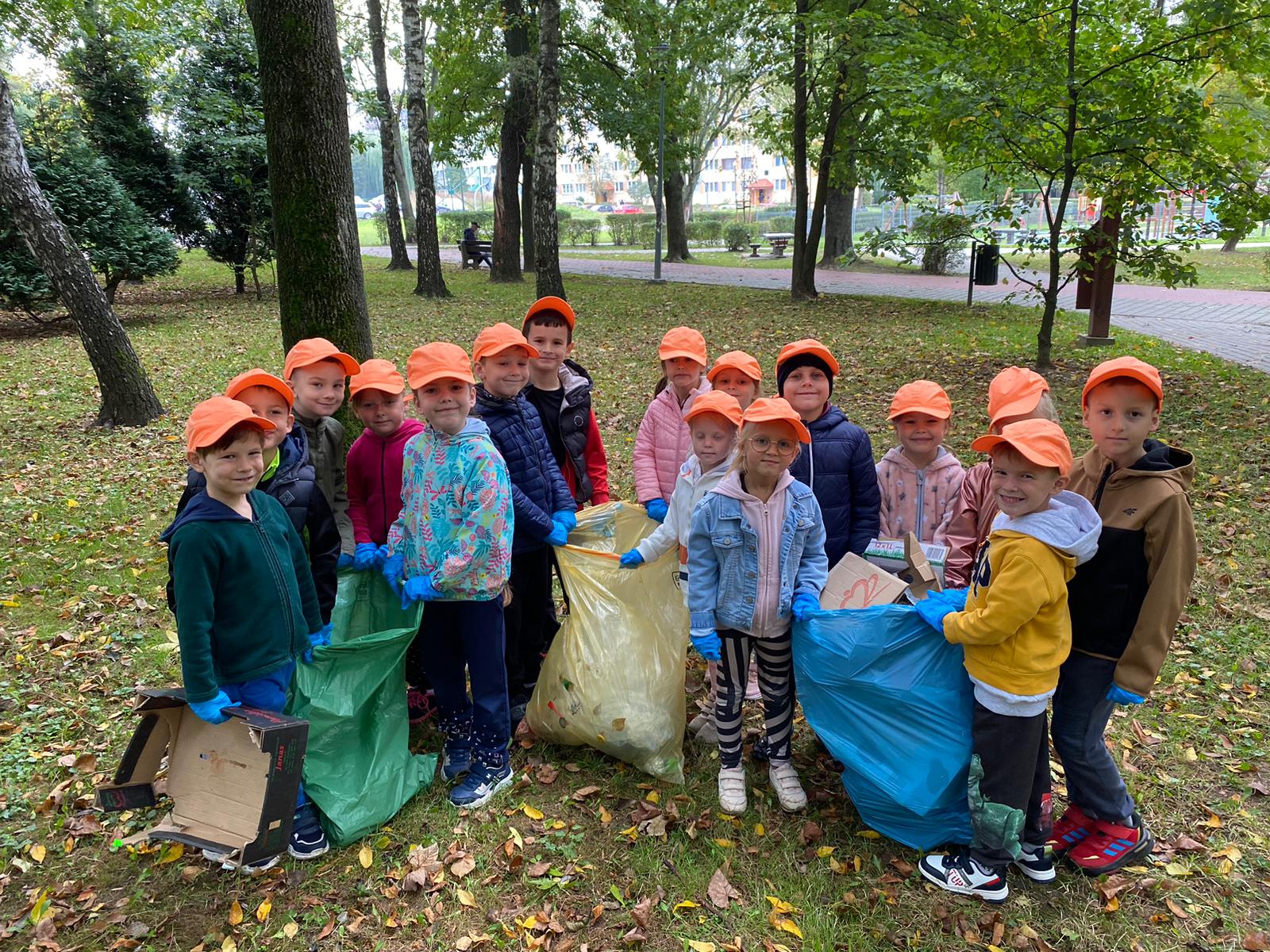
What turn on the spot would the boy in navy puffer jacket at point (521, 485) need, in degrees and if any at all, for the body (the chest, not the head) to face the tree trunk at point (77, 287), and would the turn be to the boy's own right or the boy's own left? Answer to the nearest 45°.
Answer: approximately 180°

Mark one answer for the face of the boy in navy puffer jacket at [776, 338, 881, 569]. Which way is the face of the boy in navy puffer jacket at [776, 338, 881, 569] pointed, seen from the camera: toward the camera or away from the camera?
toward the camera

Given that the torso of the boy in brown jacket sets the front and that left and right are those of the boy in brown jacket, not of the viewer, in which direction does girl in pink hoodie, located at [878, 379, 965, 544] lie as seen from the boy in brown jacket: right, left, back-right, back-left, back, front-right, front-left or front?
right

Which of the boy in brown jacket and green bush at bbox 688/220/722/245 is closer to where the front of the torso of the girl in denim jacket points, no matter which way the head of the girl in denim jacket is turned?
the boy in brown jacket

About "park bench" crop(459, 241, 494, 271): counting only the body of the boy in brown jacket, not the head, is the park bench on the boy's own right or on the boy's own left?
on the boy's own right

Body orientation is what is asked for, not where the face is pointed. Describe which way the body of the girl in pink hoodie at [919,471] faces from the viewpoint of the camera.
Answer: toward the camera

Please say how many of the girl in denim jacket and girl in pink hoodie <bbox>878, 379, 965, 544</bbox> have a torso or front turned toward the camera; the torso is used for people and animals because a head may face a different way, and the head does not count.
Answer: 2

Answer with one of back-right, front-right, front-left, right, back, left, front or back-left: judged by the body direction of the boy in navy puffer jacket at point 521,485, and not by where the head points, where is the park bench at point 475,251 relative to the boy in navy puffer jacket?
back-left

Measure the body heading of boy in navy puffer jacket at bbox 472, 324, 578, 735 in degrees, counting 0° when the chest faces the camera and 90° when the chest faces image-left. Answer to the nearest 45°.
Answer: approximately 315°

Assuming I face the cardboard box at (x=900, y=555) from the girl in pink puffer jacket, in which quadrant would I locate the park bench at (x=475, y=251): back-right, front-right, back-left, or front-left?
back-left

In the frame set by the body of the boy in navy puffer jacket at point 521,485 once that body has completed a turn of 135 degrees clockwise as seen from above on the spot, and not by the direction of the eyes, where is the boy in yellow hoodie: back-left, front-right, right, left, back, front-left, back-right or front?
back-left

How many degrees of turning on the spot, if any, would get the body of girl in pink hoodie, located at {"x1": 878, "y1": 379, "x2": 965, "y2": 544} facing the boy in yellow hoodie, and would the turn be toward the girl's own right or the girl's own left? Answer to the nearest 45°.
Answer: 0° — they already face them

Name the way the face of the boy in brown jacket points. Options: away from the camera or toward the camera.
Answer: toward the camera

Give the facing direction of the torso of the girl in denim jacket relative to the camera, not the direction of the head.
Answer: toward the camera

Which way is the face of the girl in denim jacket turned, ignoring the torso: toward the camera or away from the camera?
toward the camera

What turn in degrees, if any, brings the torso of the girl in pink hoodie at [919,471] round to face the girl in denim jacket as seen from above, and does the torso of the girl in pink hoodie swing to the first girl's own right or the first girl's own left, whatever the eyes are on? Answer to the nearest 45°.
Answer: approximately 45° to the first girl's own right
